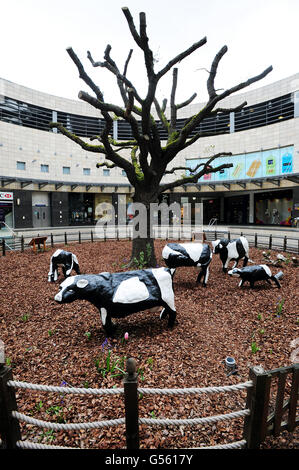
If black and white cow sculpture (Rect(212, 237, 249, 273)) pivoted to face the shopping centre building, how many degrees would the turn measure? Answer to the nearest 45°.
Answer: approximately 90° to its right

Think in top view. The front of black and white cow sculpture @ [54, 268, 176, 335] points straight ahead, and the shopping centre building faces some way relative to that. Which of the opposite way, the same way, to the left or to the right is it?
to the left

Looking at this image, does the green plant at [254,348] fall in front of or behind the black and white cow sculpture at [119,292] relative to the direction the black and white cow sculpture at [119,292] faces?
behind

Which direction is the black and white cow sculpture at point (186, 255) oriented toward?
to the viewer's left

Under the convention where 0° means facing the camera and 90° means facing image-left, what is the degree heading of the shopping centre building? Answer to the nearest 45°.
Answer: approximately 0°

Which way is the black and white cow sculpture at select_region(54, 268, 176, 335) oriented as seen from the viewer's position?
to the viewer's left

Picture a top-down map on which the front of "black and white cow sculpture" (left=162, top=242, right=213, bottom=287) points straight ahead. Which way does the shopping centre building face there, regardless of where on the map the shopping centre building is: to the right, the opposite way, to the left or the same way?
to the left
